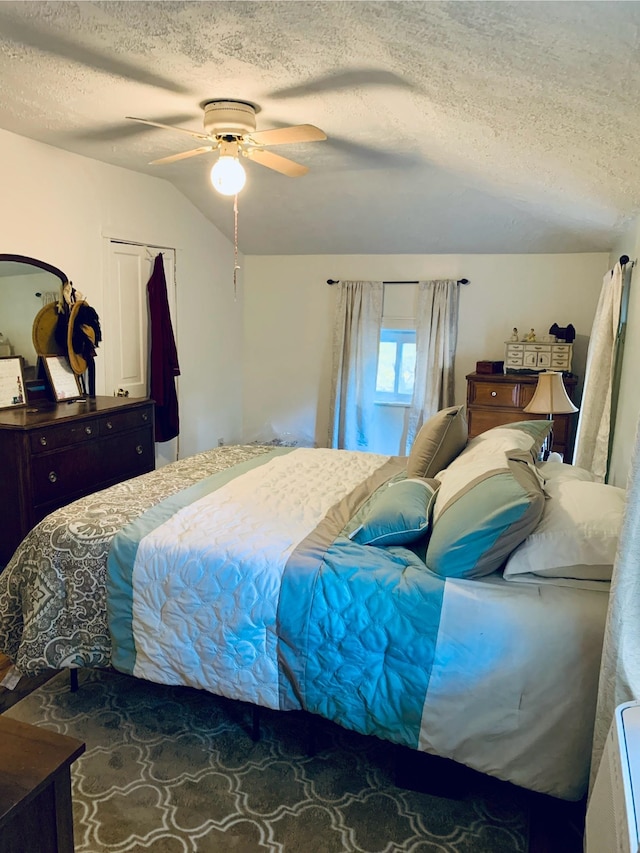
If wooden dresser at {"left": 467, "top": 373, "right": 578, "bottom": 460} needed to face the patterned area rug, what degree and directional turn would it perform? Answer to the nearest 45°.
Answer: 0° — it already faces it

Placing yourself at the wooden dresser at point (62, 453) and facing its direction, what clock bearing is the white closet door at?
The white closet door is roughly at 8 o'clock from the wooden dresser.

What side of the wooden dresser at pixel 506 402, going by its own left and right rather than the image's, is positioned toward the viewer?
front

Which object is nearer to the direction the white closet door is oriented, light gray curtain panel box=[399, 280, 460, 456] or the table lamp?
the table lamp

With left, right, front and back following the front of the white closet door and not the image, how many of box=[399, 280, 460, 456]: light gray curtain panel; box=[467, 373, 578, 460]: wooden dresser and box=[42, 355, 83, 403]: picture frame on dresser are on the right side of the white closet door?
1

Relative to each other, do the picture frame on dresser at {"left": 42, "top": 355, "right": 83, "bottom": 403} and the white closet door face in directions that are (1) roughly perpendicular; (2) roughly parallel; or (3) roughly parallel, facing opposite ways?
roughly parallel

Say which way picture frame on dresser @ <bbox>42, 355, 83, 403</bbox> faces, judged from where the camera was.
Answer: facing the viewer and to the right of the viewer

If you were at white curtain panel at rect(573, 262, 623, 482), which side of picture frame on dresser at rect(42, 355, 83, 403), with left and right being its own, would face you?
front

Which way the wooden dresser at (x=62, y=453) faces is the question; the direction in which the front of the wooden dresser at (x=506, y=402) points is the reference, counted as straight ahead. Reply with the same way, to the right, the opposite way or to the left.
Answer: to the left

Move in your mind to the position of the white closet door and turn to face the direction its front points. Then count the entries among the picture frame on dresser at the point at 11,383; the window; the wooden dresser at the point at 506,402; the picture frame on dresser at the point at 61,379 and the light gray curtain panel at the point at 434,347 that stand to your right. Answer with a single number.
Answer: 2

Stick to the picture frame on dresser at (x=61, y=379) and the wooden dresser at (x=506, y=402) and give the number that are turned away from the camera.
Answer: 0

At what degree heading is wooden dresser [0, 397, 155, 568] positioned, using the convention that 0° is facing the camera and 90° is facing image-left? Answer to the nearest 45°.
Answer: approximately 315°

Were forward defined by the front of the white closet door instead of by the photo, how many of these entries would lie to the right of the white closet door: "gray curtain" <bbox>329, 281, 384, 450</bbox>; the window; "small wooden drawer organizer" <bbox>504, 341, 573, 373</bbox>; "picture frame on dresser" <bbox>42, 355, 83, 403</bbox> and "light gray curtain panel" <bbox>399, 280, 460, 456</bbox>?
1

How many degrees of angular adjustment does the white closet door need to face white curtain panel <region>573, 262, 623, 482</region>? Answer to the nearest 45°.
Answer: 0° — it already faces it

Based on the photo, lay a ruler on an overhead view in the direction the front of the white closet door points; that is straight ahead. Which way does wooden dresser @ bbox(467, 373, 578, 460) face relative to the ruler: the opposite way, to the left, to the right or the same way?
to the right

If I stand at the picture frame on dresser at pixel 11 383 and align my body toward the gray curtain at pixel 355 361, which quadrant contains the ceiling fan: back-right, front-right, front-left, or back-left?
front-right

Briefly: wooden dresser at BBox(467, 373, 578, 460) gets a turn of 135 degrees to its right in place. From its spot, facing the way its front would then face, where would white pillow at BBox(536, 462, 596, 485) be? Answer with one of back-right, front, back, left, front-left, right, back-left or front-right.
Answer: back-left

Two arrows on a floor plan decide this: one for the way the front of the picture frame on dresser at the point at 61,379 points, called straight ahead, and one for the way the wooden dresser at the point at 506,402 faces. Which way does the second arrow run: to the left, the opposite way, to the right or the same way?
to the right

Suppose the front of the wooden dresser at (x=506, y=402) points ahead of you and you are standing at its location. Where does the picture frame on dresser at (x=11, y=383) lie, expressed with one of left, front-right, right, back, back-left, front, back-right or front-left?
front-right
